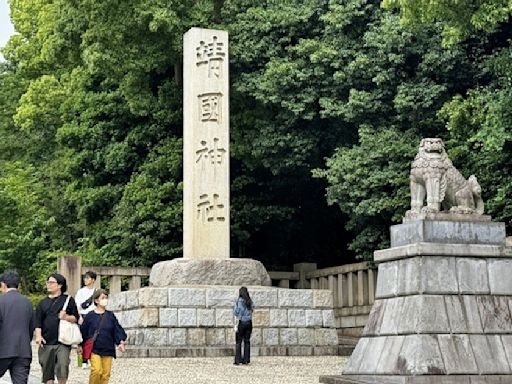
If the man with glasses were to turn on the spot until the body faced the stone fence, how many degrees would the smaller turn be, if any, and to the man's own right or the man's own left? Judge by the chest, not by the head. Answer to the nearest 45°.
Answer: approximately 180°

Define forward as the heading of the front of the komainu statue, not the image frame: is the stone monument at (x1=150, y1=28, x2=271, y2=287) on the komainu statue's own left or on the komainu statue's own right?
on the komainu statue's own right

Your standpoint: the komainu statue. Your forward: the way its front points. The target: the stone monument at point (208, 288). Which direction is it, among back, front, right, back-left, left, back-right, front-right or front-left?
right

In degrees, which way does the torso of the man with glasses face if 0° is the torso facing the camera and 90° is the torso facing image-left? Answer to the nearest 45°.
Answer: approximately 45°

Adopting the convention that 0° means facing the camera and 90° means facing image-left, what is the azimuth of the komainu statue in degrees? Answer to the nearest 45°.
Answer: approximately 45°
